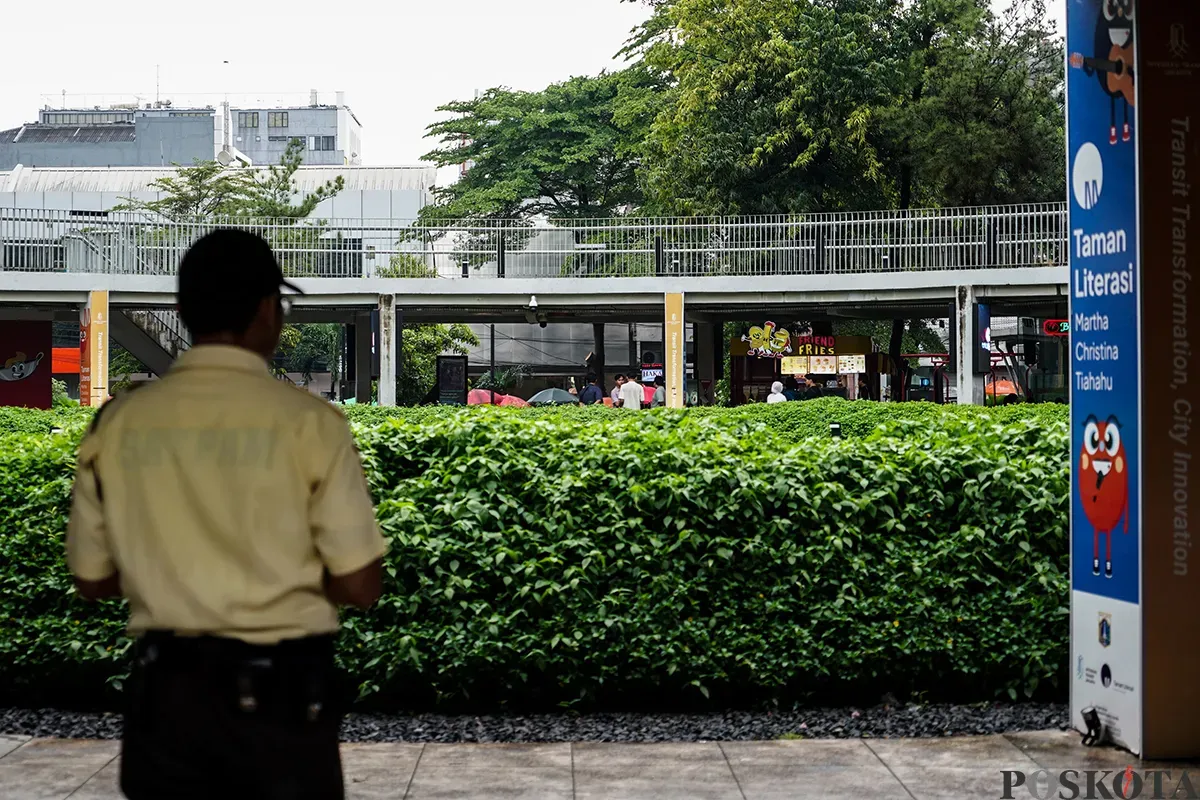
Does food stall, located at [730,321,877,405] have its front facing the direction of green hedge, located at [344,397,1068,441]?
yes

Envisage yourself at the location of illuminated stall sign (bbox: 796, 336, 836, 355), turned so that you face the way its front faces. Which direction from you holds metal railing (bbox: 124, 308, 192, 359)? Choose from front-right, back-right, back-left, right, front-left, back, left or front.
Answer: right

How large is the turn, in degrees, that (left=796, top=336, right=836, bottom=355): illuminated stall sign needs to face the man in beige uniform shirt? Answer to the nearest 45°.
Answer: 0° — it already faces them

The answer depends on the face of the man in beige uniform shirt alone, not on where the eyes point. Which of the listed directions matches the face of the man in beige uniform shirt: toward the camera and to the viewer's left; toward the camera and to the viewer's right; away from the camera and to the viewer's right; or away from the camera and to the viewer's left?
away from the camera and to the viewer's right

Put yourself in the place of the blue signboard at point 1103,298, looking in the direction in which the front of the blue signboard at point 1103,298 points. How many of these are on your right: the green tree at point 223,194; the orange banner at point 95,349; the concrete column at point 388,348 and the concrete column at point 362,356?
4

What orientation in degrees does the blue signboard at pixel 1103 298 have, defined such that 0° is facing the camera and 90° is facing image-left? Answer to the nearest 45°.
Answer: approximately 45°

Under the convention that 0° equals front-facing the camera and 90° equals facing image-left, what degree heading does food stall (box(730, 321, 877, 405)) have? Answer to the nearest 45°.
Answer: approximately 0°

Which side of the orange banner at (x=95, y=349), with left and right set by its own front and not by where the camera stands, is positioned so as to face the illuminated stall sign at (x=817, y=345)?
left

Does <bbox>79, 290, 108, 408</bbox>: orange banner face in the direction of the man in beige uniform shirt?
yes

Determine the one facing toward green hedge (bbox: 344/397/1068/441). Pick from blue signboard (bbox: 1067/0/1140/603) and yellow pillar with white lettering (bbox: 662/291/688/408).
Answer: the yellow pillar with white lettering

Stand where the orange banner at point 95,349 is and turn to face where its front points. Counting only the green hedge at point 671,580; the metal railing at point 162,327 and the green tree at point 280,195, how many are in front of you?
1

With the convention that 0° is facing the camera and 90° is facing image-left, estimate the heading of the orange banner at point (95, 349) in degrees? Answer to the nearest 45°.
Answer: approximately 0°

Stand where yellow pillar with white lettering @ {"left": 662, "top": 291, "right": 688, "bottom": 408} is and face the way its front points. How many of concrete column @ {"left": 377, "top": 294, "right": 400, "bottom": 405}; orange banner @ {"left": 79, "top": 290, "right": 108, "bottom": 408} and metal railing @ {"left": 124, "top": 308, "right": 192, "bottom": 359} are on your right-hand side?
3

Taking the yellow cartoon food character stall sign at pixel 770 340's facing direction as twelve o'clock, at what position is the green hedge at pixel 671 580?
The green hedge is roughly at 12 o'clock from the yellow cartoon food character stall sign.

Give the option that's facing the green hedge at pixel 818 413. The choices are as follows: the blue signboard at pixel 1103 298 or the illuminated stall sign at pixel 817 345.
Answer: the illuminated stall sign

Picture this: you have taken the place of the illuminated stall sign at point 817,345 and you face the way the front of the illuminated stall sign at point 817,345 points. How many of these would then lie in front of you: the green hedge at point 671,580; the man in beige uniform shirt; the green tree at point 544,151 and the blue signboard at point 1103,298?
3

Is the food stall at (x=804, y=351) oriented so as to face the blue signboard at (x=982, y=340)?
no

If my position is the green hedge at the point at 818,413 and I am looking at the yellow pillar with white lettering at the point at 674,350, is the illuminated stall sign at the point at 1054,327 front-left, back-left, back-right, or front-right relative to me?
front-right

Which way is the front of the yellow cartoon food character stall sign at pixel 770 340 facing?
toward the camera

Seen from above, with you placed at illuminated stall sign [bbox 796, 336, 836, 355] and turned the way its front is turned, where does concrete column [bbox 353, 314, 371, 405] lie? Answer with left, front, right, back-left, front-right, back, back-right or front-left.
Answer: right

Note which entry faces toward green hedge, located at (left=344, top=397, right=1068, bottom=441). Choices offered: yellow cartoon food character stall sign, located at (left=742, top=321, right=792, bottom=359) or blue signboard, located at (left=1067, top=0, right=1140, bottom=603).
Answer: the yellow cartoon food character stall sign

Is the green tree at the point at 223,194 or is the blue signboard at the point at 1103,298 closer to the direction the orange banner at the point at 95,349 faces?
the blue signboard
